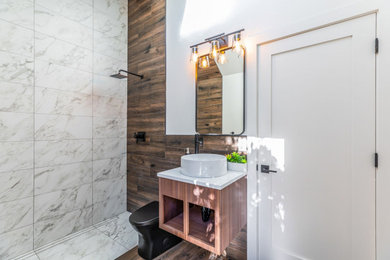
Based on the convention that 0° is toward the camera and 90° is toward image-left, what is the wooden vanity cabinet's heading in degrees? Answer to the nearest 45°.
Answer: approximately 45°
